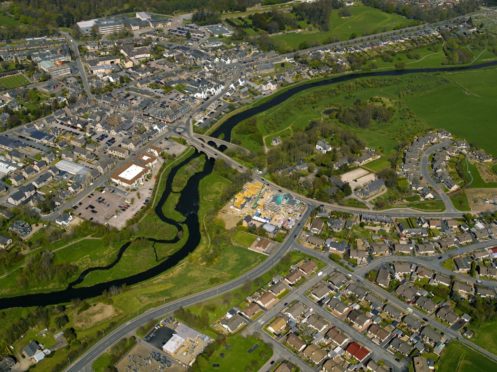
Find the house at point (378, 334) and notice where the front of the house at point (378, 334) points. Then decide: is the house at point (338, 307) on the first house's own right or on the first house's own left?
on the first house's own right

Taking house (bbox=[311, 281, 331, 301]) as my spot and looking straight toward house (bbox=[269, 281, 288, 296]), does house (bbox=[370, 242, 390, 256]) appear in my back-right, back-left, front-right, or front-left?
back-right

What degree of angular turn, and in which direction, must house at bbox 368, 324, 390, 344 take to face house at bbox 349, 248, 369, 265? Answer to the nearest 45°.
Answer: approximately 135° to its right

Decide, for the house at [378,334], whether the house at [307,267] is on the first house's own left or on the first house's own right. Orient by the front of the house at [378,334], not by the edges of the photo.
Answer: on the first house's own right
